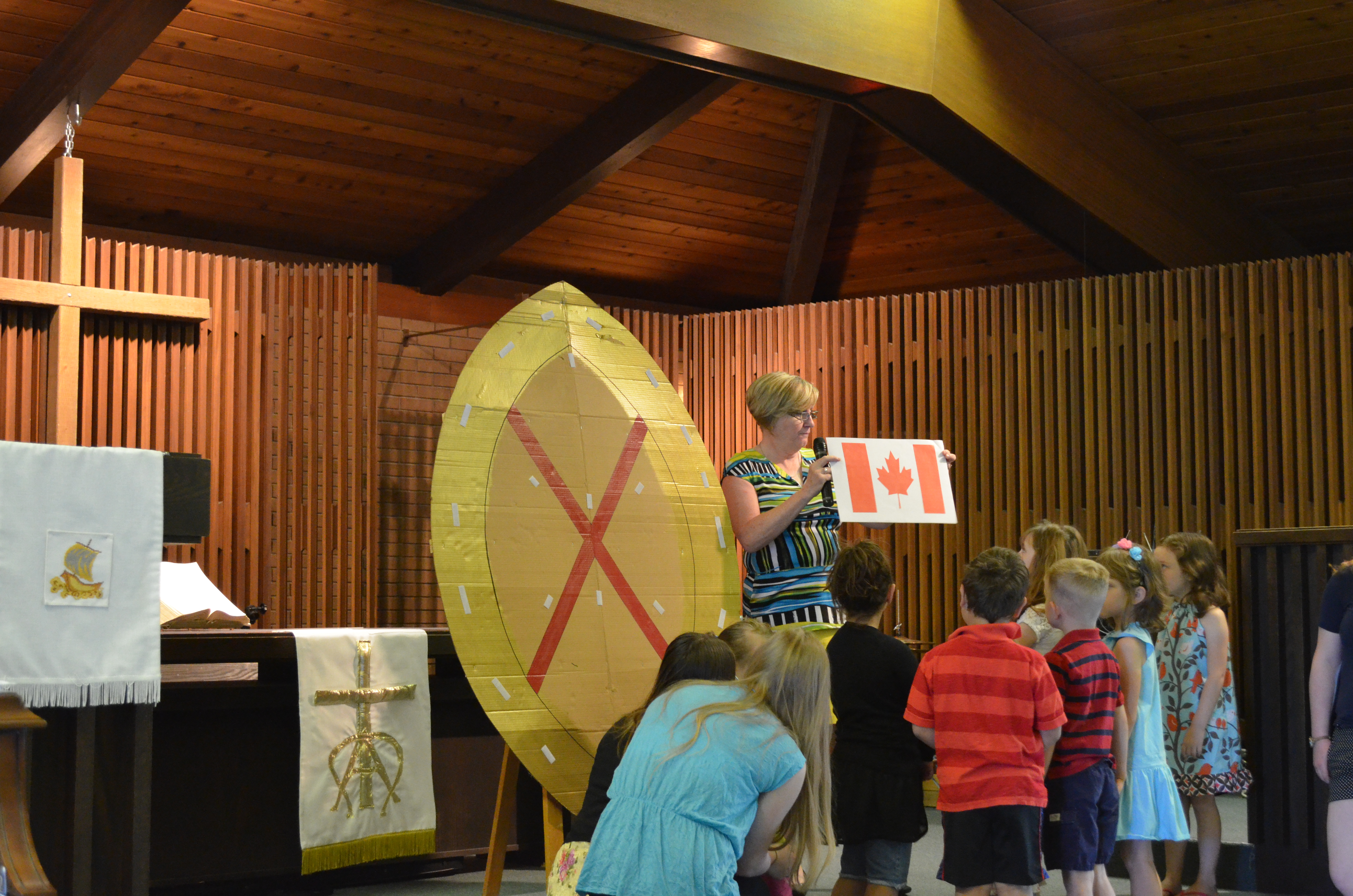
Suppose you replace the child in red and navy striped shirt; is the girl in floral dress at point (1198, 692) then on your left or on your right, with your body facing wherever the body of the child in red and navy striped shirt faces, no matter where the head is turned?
on your right

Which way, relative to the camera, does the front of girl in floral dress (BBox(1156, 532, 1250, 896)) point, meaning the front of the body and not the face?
to the viewer's left

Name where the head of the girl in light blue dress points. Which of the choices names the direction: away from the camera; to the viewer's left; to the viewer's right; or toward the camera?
to the viewer's left

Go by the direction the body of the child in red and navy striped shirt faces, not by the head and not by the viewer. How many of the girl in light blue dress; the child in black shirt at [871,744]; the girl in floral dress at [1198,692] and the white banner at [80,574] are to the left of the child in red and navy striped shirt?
2

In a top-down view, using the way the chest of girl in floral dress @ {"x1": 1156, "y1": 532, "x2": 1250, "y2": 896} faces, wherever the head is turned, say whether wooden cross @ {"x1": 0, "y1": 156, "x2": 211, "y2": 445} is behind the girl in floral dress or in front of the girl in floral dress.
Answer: in front

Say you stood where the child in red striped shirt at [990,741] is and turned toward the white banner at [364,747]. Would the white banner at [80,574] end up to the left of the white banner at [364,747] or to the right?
left

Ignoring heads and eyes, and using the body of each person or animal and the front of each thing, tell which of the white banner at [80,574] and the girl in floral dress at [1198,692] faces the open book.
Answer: the girl in floral dress

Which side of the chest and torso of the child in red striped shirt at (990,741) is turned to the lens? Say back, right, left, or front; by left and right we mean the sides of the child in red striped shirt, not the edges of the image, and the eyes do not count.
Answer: back

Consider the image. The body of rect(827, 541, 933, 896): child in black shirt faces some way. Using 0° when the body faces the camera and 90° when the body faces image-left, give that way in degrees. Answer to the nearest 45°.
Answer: approximately 180°

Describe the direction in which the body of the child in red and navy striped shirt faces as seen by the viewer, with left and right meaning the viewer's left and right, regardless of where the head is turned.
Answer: facing away from the viewer and to the left of the viewer
